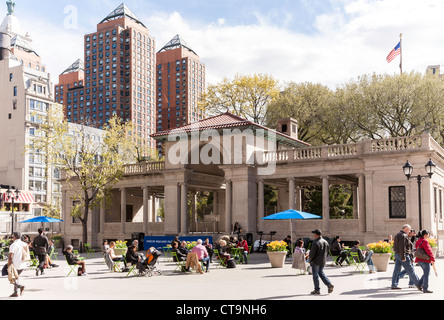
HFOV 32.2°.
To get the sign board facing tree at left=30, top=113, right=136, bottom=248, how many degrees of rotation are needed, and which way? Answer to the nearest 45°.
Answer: approximately 135° to its right

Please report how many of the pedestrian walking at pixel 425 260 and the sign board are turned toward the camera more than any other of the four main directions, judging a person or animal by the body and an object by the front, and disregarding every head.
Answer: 1

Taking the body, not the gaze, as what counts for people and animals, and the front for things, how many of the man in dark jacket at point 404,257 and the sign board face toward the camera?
1
